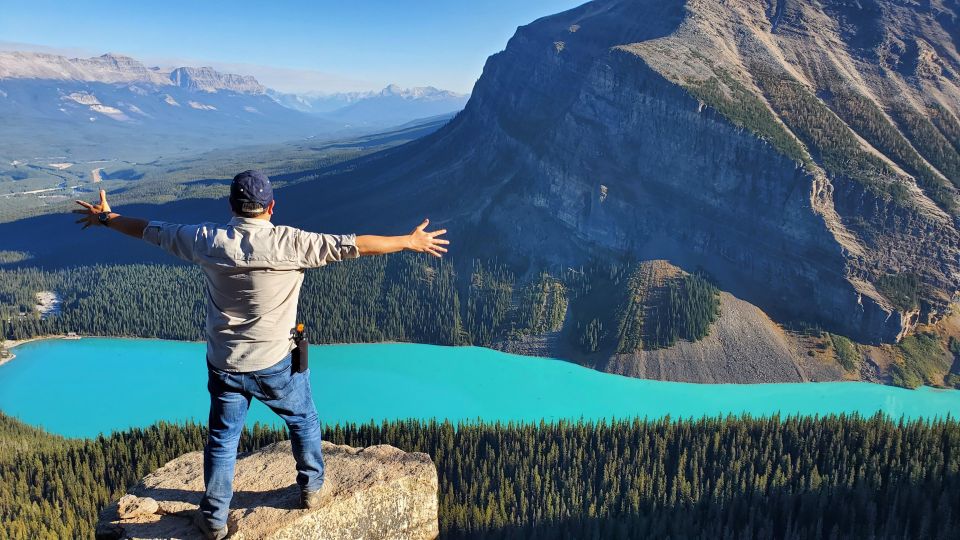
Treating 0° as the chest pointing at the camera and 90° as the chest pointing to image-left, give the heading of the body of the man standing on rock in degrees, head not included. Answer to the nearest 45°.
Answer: approximately 180°

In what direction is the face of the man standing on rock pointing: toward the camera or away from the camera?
away from the camera
